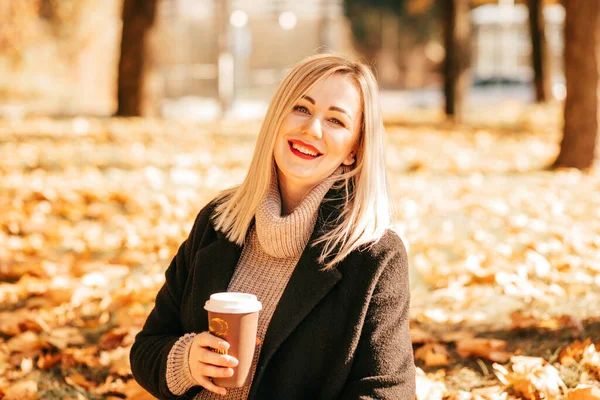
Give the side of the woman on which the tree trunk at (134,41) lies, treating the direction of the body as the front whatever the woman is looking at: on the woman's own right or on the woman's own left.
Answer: on the woman's own right

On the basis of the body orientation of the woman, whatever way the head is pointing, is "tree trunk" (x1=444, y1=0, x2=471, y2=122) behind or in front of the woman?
behind

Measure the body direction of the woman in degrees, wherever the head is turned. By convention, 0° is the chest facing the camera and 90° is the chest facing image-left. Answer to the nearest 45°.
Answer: approximately 45°

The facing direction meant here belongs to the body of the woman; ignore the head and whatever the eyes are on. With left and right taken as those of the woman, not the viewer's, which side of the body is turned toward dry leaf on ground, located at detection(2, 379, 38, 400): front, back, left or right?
right

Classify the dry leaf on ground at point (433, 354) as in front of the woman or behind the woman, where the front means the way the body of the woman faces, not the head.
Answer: behind

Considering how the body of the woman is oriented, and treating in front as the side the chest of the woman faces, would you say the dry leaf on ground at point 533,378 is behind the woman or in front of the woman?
behind

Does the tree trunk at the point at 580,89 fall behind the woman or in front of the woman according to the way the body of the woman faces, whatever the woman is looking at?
behind

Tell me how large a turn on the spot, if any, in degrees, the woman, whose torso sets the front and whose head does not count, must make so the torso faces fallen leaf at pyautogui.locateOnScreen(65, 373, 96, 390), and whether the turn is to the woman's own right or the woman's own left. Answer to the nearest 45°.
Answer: approximately 90° to the woman's own right

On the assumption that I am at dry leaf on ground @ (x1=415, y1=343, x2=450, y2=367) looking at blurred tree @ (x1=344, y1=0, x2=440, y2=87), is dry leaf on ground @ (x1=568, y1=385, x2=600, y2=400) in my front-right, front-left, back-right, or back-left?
back-right

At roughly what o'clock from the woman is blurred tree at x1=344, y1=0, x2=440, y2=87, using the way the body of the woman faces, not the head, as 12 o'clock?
The blurred tree is roughly at 5 o'clock from the woman.
